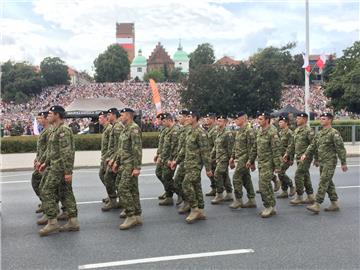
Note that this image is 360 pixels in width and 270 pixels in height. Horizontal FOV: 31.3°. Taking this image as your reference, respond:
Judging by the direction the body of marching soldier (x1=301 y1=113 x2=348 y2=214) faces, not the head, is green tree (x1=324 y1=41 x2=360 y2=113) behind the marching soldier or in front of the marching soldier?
behind

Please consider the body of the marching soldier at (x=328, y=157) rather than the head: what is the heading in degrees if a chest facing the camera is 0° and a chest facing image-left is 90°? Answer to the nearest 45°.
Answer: approximately 45°

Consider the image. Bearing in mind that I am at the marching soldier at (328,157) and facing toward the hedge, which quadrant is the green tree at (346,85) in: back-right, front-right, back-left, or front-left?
front-right

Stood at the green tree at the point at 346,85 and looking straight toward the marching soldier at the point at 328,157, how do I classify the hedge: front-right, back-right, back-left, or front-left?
front-right

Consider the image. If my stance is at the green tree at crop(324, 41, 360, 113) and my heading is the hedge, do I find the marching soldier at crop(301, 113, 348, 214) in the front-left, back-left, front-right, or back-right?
front-left

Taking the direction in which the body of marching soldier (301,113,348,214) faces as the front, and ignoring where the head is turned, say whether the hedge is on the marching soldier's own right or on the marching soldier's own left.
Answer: on the marching soldier's own right
